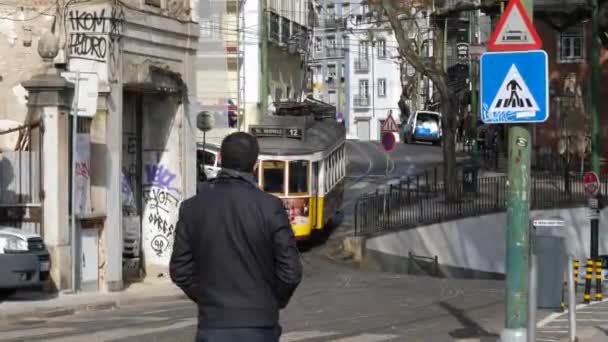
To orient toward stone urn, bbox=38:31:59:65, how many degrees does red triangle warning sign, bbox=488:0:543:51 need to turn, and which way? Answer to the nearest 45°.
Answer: approximately 135° to its right

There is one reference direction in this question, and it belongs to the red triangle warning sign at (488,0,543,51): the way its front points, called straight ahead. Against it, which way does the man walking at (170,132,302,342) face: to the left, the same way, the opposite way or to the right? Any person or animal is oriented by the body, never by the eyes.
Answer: the opposite way

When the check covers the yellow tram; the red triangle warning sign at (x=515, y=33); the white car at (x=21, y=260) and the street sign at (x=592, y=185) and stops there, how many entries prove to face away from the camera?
0

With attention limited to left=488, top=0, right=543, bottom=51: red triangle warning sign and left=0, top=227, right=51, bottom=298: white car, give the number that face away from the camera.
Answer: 0

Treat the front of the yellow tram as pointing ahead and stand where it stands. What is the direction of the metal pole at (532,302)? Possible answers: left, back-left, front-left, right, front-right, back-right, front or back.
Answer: front-left

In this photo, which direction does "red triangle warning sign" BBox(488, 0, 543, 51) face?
toward the camera

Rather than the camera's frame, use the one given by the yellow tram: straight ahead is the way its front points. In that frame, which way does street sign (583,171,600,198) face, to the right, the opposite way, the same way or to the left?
the same way

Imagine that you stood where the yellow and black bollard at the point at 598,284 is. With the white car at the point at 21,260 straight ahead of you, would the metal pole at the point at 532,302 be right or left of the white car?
left

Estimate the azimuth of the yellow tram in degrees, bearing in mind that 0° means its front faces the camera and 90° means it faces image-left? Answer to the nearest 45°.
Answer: approximately 45°

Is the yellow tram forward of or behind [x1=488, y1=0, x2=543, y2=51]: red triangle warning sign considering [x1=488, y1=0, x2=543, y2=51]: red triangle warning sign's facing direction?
behind

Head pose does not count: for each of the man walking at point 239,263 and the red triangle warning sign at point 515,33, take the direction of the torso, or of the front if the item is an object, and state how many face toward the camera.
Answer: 1

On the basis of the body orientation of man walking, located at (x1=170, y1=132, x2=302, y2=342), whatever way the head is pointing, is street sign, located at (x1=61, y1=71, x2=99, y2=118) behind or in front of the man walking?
in front

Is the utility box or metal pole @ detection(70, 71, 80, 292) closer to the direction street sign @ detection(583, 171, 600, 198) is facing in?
the metal pole

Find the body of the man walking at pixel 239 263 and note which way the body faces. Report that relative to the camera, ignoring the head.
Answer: away from the camera

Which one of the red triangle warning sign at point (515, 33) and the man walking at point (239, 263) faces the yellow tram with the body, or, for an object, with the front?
the man walking

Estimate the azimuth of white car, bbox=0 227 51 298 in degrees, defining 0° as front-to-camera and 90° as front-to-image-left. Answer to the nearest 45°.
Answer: approximately 315°

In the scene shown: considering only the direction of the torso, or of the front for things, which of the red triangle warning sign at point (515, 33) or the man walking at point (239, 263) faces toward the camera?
the red triangle warning sign
